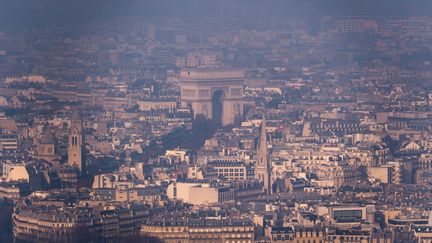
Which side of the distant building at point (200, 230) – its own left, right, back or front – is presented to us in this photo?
front
